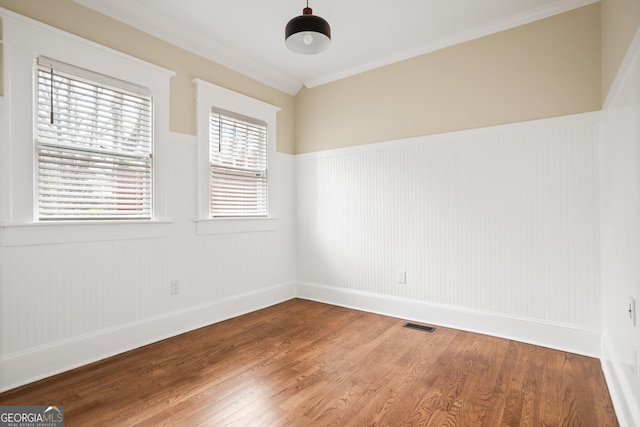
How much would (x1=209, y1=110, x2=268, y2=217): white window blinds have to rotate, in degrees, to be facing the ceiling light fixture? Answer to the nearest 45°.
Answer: approximately 45° to its right

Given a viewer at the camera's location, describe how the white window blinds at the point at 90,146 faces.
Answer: facing the viewer and to the right of the viewer

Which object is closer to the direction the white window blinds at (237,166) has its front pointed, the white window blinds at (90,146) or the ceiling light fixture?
the ceiling light fixture

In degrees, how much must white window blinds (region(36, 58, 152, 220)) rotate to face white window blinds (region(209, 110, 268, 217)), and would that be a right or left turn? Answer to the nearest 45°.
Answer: approximately 45° to its left

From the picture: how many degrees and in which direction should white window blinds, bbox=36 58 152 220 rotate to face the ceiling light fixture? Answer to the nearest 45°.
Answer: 0° — it already faces it

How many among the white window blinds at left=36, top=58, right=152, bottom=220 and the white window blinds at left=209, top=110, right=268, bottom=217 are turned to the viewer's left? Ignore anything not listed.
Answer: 0

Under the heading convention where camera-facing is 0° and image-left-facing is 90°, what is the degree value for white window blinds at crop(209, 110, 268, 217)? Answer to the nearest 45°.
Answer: approximately 315°

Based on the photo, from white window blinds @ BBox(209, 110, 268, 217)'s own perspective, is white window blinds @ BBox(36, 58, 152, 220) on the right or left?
on its right
